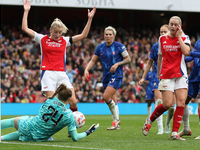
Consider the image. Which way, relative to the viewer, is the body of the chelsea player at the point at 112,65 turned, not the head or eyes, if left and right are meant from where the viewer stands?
facing the viewer

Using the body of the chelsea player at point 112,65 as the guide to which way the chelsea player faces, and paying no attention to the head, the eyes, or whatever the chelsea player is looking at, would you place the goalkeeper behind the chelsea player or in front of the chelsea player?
in front
